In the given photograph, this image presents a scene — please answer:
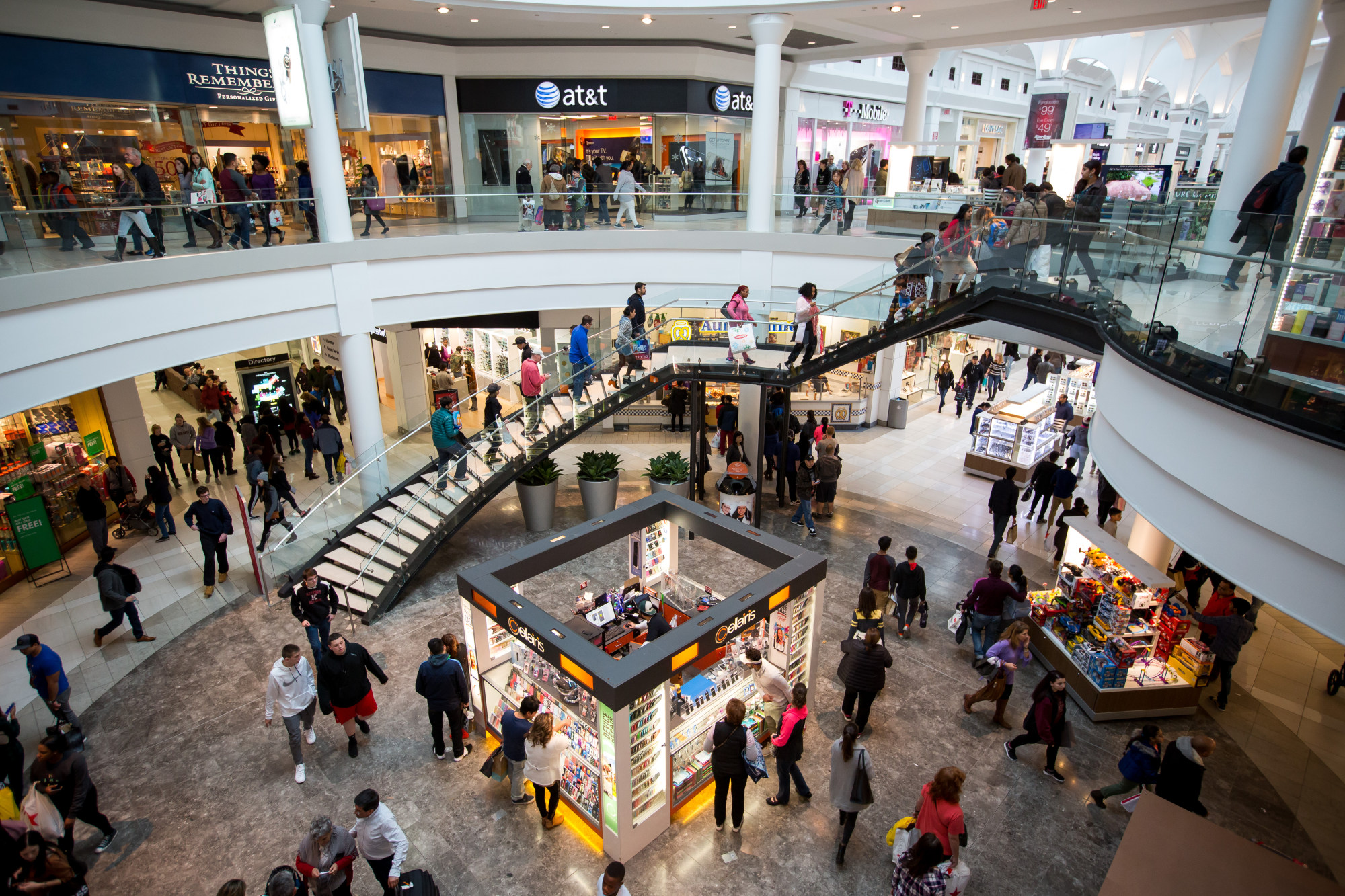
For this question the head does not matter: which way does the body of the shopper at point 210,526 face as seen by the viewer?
toward the camera

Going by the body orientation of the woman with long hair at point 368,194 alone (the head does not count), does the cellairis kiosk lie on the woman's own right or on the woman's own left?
on the woman's own left

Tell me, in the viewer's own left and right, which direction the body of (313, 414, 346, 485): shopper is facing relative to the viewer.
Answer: facing away from the viewer

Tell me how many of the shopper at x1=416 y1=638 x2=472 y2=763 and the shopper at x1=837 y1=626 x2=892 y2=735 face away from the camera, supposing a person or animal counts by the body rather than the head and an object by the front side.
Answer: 2

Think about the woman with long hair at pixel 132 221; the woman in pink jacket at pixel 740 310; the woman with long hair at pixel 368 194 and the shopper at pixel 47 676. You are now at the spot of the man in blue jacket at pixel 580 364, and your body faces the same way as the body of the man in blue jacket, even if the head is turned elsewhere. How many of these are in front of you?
1

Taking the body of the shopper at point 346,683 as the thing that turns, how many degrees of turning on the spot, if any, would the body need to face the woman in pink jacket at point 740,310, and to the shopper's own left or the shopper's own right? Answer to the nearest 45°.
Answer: approximately 135° to the shopper's own left

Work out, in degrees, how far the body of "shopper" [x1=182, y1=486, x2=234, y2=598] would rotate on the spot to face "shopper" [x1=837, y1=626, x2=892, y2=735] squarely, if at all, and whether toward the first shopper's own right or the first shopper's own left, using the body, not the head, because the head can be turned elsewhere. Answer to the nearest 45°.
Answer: approximately 45° to the first shopper's own left

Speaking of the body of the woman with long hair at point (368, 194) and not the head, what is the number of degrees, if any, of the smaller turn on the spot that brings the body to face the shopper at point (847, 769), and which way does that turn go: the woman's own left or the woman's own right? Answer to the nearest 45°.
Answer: approximately 90° to the woman's own left

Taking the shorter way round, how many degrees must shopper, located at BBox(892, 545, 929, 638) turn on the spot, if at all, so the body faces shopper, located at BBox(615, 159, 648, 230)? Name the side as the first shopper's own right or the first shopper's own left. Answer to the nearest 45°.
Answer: approximately 45° to the first shopper's own left

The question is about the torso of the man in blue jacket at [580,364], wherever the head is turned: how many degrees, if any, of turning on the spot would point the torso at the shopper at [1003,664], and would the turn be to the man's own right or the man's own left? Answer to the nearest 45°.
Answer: approximately 45° to the man's own right

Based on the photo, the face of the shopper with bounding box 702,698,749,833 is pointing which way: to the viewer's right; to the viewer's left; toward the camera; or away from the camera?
away from the camera

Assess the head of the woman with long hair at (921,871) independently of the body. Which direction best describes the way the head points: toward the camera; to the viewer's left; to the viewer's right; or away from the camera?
away from the camera

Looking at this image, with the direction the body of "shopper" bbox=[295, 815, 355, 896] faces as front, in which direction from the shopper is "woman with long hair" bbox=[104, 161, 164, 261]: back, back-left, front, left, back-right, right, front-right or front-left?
back

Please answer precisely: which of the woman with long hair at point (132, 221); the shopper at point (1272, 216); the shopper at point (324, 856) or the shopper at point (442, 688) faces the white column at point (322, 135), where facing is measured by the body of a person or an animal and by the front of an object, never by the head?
the shopper at point (442, 688)

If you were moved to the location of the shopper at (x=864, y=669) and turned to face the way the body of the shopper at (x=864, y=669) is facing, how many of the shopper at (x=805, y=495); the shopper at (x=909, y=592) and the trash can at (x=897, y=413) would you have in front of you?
3

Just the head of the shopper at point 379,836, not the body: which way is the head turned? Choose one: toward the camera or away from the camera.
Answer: toward the camera
